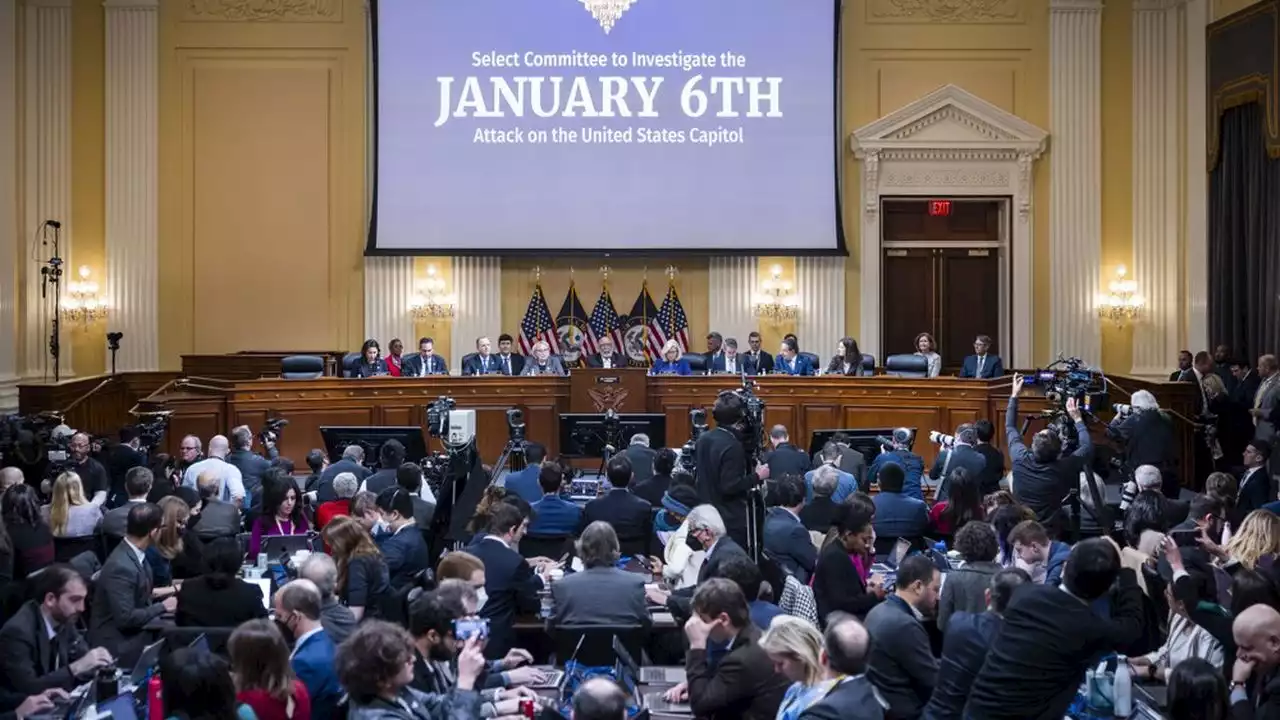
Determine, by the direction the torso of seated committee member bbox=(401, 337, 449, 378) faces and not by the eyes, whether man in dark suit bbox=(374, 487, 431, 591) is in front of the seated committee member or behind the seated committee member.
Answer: in front

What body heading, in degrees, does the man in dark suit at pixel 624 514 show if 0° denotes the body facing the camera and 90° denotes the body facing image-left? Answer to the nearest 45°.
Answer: approximately 180°

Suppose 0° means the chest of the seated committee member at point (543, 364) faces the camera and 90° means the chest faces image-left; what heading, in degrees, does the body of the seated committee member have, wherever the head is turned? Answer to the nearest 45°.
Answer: approximately 0°

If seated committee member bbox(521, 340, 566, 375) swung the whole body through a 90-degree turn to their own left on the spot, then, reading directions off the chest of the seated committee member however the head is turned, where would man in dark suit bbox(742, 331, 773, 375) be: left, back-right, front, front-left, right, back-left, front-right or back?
front

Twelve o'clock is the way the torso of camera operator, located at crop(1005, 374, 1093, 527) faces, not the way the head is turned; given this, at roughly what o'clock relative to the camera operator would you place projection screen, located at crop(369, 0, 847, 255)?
The projection screen is roughly at 11 o'clock from the camera operator.

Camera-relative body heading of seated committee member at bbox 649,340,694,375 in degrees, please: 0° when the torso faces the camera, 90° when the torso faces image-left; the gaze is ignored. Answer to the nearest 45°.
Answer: approximately 0°

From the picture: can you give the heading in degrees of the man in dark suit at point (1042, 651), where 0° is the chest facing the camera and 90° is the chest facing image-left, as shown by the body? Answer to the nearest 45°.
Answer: approximately 225°

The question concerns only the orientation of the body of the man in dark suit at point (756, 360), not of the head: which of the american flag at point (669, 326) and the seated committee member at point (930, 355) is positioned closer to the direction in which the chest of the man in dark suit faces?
the seated committee member

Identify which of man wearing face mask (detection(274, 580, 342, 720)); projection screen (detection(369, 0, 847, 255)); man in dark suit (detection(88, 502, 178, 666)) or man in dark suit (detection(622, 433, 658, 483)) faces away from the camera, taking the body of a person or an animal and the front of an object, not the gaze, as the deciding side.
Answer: man in dark suit (detection(622, 433, 658, 483))

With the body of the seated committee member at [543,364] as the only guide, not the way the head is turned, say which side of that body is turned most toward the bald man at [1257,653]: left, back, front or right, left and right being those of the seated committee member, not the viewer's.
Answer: front
